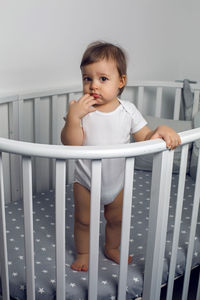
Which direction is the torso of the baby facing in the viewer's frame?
toward the camera
